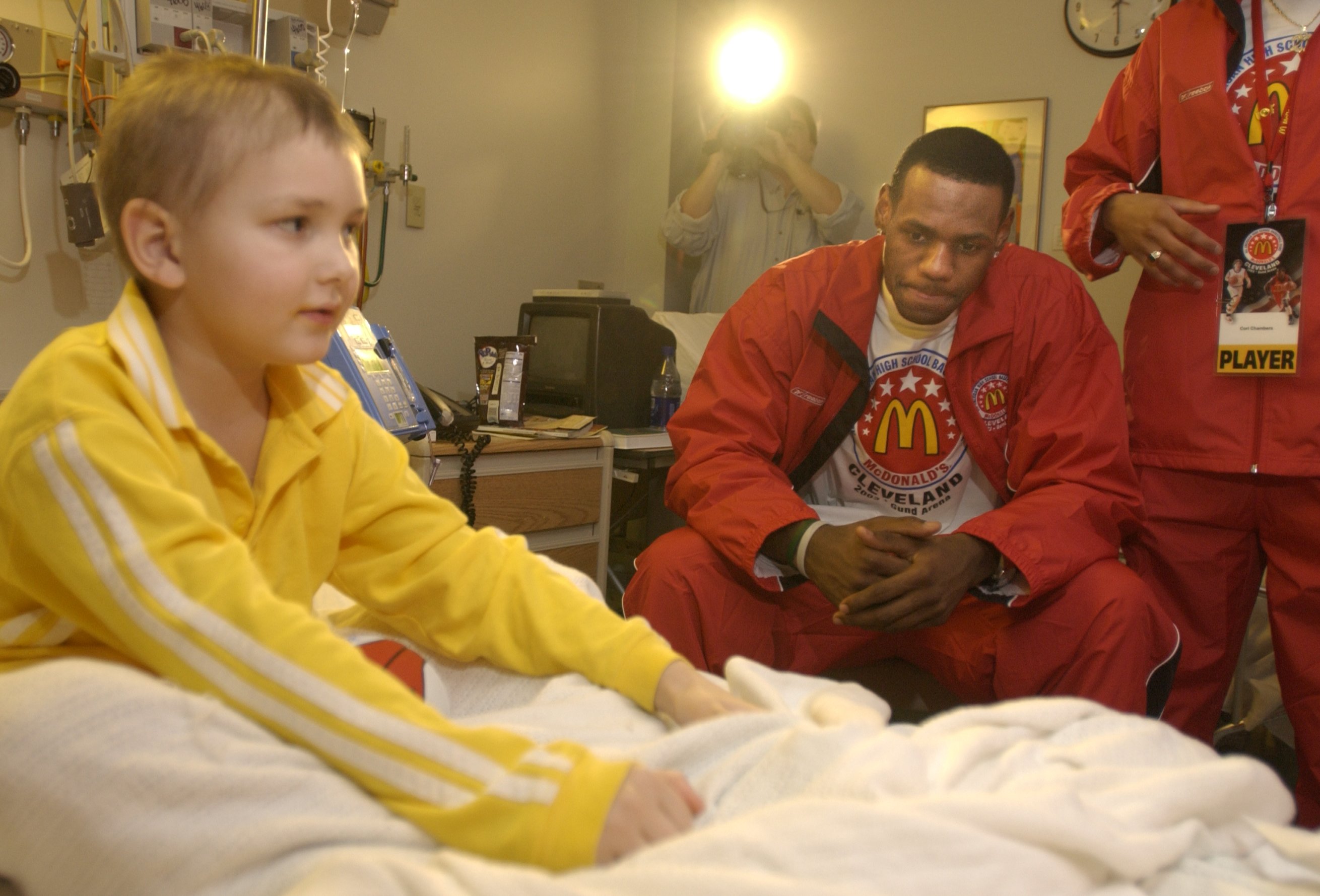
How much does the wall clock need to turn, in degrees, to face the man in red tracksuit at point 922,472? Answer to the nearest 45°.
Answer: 0° — it already faces them

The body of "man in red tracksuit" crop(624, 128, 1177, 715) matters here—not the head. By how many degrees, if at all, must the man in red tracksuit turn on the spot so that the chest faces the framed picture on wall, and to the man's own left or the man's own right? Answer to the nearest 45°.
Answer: approximately 180°

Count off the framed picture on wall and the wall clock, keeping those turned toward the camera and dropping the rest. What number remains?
2

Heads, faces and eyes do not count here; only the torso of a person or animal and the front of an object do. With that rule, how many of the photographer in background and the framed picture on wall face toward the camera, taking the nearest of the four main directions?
2

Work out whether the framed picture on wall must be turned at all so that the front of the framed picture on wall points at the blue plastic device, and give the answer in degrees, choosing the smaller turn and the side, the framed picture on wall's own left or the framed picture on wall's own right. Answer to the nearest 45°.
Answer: approximately 45° to the framed picture on wall's own right
